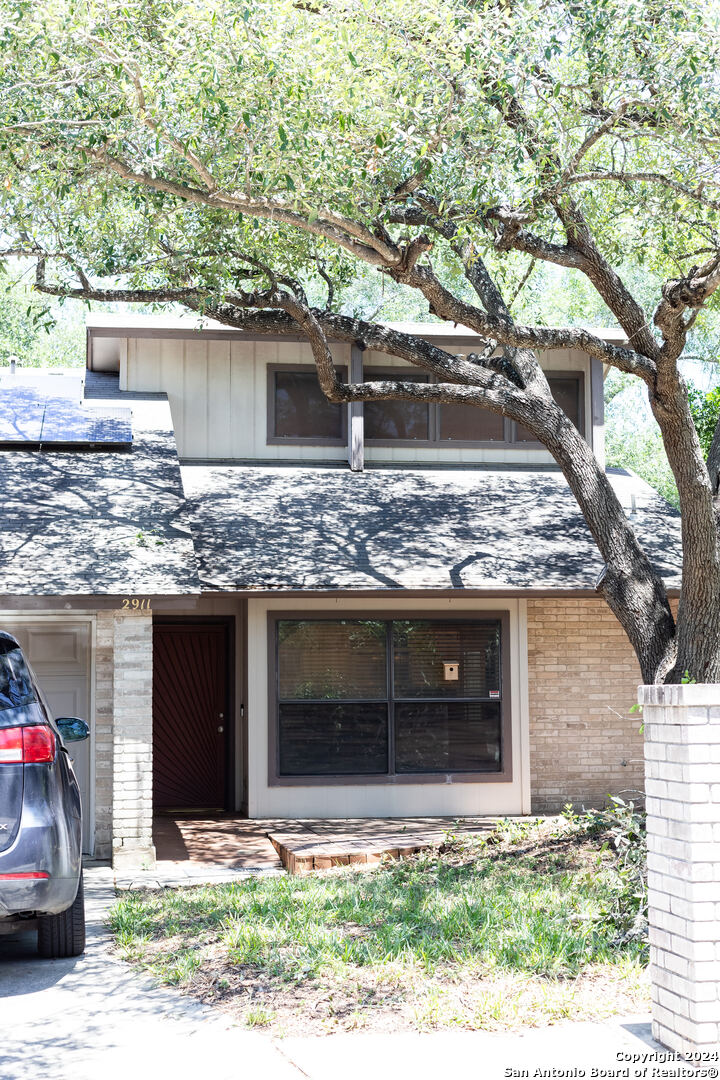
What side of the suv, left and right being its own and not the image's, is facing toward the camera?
back

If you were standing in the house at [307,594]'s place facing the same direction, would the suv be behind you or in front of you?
in front

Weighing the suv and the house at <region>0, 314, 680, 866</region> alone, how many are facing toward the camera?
1

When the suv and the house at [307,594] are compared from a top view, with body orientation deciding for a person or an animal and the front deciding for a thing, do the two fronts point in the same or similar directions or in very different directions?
very different directions

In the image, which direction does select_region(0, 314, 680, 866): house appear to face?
toward the camera

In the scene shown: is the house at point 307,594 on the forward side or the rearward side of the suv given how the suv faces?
on the forward side

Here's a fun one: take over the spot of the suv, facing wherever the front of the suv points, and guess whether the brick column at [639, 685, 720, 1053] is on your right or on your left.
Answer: on your right

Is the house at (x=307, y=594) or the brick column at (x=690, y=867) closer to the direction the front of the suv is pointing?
the house
